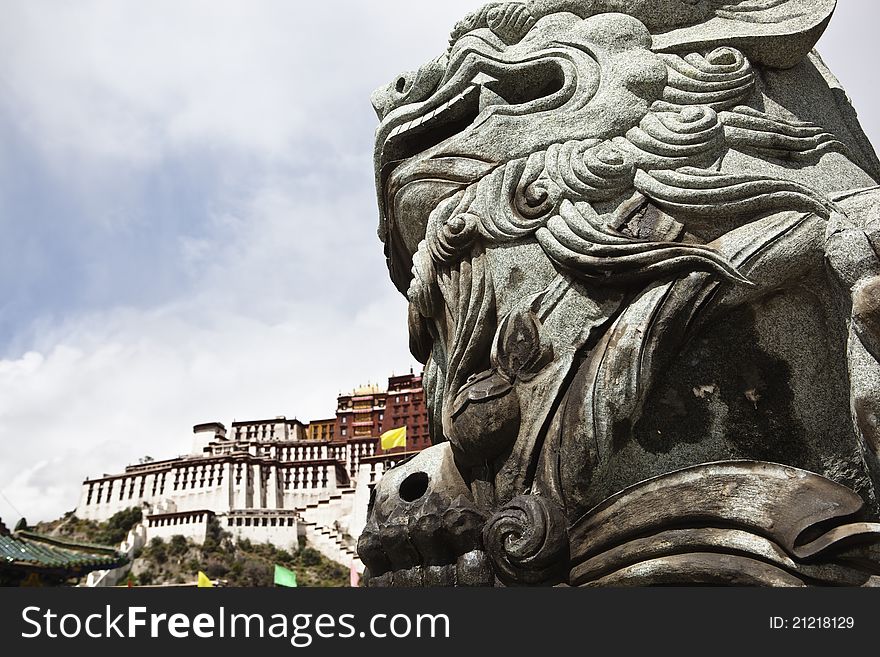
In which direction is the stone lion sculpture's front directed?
to the viewer's left

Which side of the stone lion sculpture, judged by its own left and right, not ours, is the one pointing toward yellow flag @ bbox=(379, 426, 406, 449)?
right

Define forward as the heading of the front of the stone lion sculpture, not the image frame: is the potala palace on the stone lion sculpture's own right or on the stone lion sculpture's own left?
on the stone lion sculpture's own right
